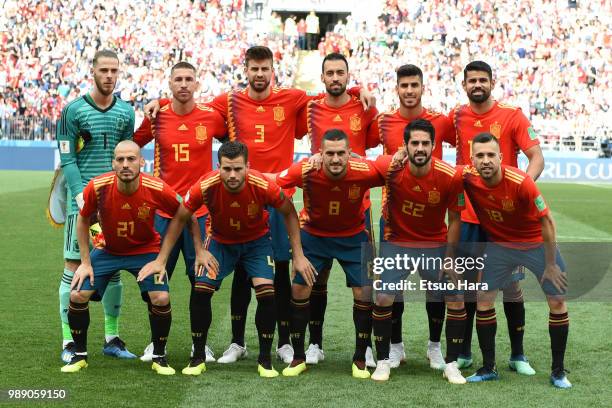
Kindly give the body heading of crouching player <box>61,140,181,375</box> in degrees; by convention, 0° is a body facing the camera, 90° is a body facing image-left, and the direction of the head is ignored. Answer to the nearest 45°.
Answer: approximately 0°

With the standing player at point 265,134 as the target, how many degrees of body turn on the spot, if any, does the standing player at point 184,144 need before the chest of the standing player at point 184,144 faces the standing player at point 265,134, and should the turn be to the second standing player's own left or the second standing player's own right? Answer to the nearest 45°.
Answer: approximately 90° to the second standing player's own left

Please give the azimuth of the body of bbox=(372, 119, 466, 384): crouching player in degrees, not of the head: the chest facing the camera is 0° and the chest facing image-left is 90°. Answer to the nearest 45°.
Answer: approximately 0°

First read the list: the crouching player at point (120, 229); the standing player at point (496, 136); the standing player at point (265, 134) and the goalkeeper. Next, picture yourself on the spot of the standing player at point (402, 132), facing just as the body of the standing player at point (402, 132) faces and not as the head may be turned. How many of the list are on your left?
1

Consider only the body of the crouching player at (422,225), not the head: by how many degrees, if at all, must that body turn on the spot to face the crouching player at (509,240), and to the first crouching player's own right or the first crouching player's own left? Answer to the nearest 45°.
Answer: approximately 90° to the first crouching player's own left

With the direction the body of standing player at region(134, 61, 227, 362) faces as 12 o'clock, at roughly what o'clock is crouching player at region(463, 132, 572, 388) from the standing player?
The crouching player is roughly at 10 o'clock from the standing player.

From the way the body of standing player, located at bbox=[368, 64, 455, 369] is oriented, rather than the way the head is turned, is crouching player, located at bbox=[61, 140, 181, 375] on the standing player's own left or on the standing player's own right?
on the standing player's own right
